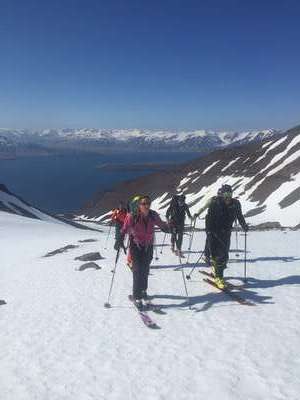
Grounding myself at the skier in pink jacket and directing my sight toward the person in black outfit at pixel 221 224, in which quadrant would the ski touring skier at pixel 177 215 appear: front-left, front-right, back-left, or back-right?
front-left

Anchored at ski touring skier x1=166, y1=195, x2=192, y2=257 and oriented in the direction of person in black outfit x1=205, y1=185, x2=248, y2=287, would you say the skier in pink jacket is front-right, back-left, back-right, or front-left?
front-right

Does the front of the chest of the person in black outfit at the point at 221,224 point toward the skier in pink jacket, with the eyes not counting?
no

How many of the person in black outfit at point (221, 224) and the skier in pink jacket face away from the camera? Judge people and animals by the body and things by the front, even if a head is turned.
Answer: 0

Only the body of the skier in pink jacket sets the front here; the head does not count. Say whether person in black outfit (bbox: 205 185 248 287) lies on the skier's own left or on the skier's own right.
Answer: on the skier's own left

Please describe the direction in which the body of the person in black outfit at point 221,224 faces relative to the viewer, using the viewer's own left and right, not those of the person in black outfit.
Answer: facing the viewer and to the right of the viewer

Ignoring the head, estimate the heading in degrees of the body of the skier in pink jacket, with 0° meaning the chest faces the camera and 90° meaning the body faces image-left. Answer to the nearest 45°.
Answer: approximately 0°

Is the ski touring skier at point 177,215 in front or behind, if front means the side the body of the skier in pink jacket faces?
behind

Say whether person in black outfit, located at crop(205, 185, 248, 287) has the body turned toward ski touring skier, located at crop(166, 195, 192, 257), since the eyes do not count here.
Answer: no
